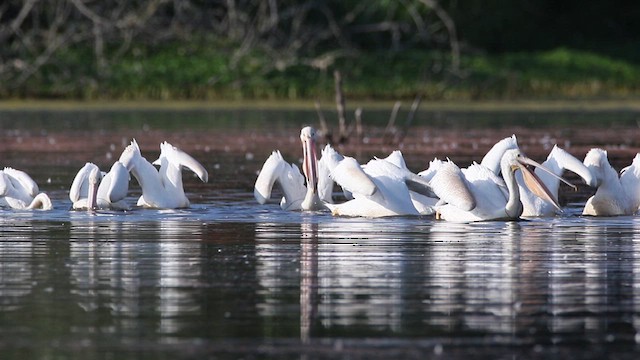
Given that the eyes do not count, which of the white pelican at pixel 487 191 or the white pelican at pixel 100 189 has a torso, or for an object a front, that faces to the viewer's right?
the white pelican at pixel 487 191

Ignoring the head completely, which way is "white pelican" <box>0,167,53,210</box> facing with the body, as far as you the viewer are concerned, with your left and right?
facing to the right of the viewer

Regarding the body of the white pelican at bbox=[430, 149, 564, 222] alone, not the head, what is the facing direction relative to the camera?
to the viewer's right

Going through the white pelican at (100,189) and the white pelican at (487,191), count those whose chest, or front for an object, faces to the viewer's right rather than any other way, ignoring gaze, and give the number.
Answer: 1

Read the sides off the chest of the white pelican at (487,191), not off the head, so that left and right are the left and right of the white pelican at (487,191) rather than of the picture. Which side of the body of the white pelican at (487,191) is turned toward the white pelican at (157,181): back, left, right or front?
back
